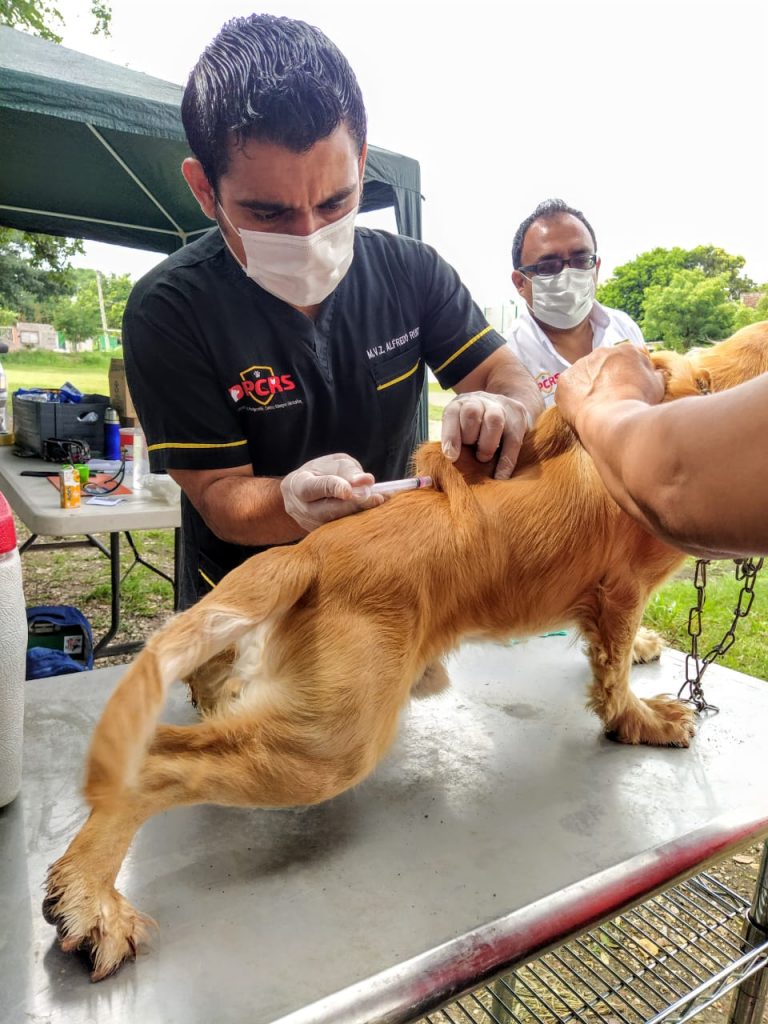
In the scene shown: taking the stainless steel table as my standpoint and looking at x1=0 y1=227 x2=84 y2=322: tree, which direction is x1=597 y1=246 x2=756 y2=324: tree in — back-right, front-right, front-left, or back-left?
front-right

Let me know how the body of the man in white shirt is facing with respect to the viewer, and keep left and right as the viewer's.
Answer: facing the viewer

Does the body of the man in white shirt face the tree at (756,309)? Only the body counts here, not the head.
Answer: no

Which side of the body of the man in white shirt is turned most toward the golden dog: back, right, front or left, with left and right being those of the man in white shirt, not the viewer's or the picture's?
front

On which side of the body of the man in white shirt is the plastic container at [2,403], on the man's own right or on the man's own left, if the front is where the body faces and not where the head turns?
on the man's own right

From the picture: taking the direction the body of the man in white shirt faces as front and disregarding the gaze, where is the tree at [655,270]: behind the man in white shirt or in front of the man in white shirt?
behind

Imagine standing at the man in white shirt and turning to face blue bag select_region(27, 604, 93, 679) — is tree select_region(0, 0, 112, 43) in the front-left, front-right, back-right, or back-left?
front-right

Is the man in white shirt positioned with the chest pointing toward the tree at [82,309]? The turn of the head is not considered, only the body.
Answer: no

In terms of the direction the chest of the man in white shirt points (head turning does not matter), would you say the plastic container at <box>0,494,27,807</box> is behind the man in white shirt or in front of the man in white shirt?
in front

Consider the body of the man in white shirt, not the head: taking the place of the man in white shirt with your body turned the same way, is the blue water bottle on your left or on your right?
on your right

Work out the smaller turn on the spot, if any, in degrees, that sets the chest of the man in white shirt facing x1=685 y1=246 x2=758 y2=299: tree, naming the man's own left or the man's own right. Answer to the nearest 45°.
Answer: approximately 180°

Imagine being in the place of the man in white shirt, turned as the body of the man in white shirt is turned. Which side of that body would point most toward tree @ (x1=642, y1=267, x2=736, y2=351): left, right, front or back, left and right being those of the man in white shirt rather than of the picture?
back

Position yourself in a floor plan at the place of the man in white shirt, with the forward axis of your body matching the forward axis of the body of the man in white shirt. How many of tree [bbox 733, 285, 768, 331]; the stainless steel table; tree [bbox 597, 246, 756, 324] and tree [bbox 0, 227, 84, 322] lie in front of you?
1

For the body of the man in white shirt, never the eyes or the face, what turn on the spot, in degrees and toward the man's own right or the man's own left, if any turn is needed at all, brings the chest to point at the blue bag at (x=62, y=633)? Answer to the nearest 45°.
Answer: approximately 90° to the man's own right

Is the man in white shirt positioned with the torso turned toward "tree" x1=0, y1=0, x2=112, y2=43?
no

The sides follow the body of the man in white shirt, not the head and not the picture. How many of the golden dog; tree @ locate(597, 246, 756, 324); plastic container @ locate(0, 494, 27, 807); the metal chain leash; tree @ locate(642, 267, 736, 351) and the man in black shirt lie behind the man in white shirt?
2

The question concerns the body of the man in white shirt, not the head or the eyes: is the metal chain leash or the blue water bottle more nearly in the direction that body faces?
the metal chain leash

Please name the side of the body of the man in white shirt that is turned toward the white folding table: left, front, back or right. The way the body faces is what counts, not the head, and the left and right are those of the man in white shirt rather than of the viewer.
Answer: right
